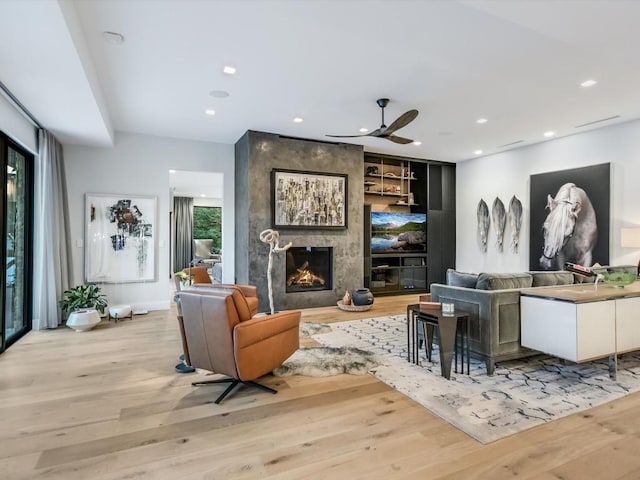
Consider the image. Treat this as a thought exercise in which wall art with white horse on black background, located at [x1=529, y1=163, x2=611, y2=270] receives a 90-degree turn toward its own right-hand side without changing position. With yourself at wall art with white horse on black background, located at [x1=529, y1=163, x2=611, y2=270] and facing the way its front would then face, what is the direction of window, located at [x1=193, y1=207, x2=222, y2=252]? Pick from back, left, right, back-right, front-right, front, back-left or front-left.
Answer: front-left

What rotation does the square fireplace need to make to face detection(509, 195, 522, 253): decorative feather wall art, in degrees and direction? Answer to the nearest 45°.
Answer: approximately 90° to its left

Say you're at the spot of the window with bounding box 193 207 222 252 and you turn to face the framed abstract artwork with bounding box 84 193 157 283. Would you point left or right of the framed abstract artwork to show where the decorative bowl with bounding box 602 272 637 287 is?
left

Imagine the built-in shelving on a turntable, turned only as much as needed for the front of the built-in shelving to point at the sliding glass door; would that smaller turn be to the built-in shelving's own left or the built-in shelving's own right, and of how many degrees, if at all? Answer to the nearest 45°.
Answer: approximately 90° to the built-in shelving's own right

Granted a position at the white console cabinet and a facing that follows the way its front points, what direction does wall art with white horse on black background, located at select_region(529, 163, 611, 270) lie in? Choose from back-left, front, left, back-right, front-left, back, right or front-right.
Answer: back-left

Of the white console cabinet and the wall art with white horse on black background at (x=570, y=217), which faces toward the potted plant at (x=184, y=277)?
the wall art with white horse on black background

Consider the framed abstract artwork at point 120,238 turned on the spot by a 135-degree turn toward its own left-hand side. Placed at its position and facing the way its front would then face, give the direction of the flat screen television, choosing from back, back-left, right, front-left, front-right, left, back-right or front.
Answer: front-right

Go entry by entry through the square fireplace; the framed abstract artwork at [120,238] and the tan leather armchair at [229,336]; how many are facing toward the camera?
2

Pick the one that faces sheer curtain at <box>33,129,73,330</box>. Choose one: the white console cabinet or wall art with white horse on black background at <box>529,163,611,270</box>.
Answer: the wall art with white horse on black background

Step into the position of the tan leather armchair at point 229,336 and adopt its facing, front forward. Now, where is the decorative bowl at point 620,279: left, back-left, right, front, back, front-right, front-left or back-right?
front-right

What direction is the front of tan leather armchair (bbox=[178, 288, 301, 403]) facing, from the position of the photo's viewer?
facing away from the viewer and to the right of the viewer
